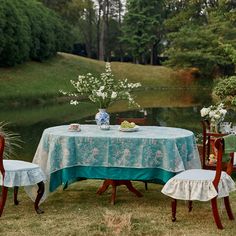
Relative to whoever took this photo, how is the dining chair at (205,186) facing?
facing away from the viewer and to the left of the viewer

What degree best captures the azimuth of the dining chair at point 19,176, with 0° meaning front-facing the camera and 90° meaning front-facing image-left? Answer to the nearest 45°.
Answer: approximately 225°

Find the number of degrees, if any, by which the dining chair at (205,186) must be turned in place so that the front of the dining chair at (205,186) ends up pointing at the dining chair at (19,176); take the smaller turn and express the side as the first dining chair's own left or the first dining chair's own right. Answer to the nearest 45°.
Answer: approximately 45° to the first dining chair's own left
